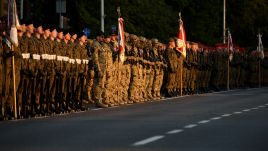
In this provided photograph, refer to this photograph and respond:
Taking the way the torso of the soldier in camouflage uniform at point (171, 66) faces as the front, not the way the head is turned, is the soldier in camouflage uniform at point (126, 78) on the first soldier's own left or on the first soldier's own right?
on the first soldier's own right

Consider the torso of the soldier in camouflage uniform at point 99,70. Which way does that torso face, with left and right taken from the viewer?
facing to the right of the viewer

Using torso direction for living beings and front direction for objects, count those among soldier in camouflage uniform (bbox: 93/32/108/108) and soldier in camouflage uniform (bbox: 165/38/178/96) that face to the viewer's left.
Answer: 0

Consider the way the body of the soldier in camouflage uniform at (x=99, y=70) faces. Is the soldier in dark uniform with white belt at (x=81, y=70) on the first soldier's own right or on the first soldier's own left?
on the first soldier's own right
